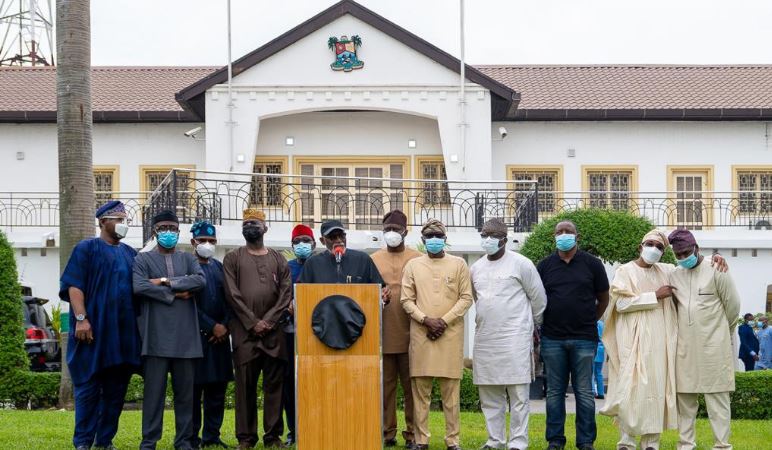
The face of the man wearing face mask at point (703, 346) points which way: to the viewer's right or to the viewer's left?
to the viewer's left

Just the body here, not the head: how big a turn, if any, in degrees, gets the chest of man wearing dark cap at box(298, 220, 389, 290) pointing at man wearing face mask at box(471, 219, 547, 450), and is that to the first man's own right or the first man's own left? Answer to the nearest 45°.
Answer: approximately 90° to the first man's own left

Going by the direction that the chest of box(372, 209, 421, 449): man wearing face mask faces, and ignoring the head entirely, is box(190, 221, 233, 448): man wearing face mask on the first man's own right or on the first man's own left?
on the first man's own right

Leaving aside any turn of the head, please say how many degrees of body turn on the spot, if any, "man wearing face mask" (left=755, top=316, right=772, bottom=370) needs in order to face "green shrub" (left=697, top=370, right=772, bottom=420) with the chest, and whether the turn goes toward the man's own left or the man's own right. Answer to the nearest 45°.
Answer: approximately 45° to the man's own left
